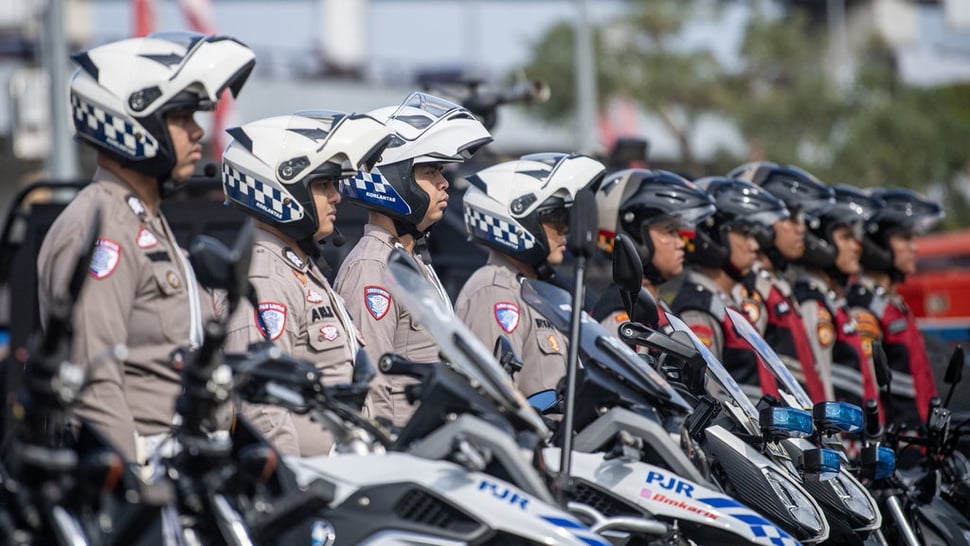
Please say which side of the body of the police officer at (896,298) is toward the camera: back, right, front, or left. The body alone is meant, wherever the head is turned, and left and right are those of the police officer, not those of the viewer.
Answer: right

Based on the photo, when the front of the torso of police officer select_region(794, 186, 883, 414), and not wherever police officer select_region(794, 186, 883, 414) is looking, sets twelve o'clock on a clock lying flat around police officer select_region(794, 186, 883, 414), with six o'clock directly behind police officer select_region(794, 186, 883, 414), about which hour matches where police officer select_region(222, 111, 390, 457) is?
police officer select_region(222, 111, 390, 457) is roughly at 4 o'clock from police officer select_region(794, 186, 883, 414).

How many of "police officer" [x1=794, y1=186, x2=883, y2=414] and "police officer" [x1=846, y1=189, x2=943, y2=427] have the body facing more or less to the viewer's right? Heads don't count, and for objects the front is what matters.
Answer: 2

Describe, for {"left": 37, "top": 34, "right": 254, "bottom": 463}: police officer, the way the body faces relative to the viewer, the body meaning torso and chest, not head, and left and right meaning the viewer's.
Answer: facing to the right of the viewer

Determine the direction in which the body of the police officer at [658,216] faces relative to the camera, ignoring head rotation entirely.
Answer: to the viewer's right

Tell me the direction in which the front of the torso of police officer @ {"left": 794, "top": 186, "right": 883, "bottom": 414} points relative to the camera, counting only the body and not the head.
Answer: to the viewer's right

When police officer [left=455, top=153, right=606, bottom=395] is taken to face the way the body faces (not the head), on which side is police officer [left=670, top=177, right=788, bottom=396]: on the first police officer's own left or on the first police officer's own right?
on the first police officer's own left

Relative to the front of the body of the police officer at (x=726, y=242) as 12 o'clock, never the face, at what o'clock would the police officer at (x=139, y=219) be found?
the police officer at (x=139, y=219) is roughly at 4 o'clock from the police officer at (x=726, y=242).
